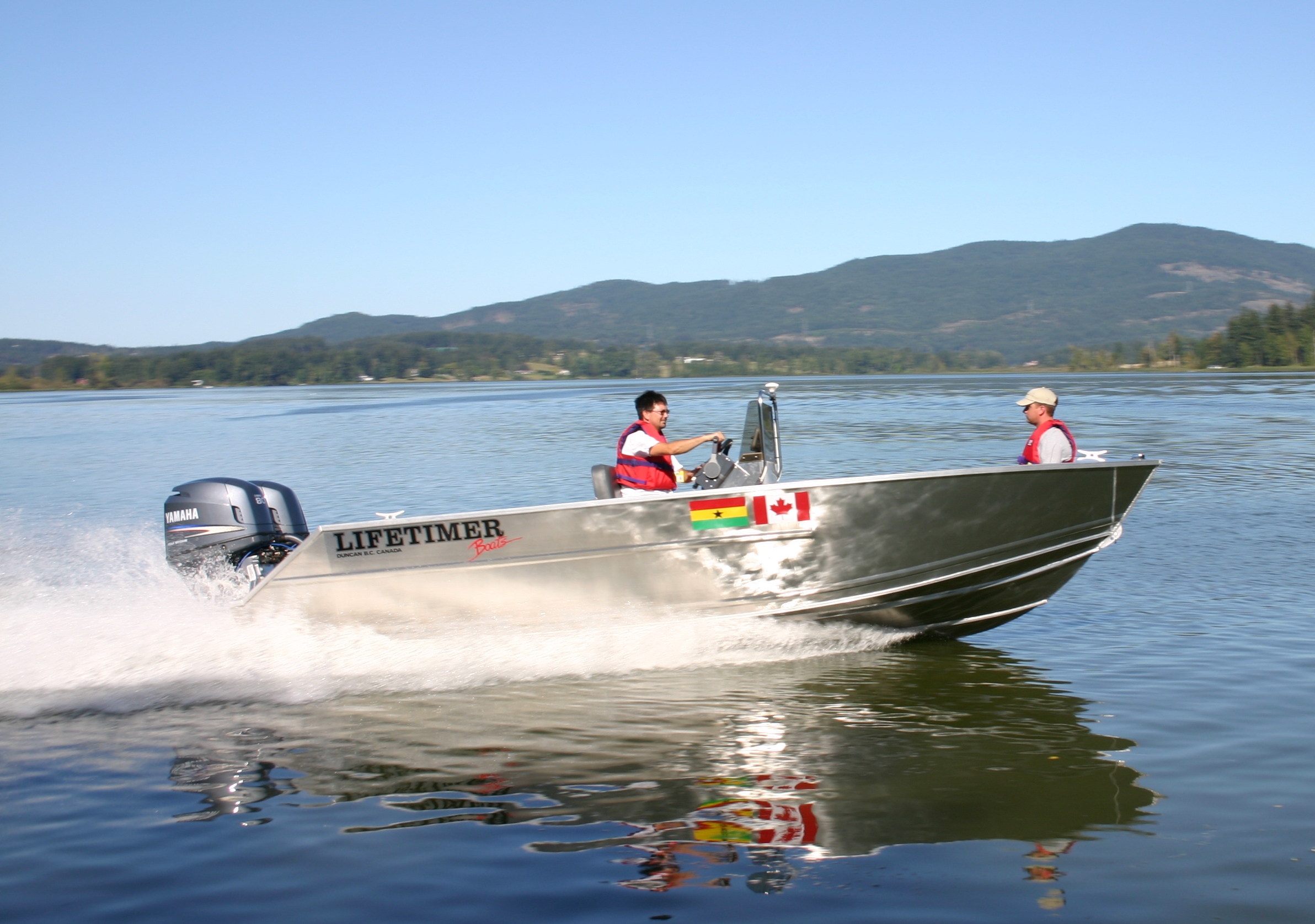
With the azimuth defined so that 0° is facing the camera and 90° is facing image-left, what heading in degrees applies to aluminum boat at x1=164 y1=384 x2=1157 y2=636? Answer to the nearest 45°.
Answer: approximately 270°

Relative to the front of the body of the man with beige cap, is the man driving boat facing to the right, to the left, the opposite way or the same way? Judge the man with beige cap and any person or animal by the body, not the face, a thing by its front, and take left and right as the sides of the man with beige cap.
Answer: the opposite way

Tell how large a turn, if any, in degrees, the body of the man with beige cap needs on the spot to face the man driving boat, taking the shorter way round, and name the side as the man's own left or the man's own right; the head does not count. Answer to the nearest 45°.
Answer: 0° — they already face them

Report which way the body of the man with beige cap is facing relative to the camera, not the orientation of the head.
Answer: to the viewer's left

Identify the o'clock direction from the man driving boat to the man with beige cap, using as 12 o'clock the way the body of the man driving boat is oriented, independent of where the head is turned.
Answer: The man with beige cap is roughly at 12 o'clock from the man driving boat.

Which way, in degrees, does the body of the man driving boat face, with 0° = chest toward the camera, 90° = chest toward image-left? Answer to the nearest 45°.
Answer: approximately 270°
